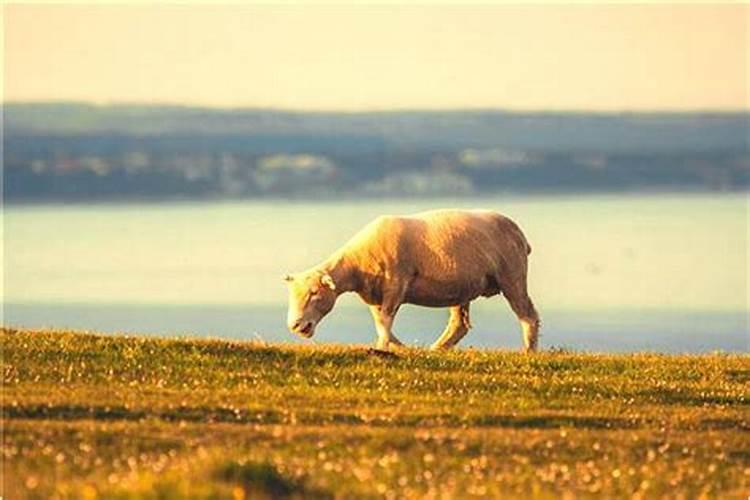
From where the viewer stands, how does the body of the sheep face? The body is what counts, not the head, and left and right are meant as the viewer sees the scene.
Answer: facing to the left of the viewer
